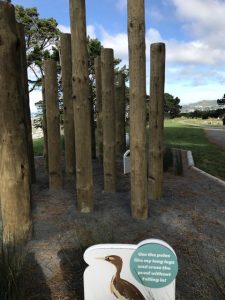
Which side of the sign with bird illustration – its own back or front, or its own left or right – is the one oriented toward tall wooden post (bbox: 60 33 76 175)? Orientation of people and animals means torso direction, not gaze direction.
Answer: back

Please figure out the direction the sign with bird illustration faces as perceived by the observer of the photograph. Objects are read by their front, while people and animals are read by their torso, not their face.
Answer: facing the viewer

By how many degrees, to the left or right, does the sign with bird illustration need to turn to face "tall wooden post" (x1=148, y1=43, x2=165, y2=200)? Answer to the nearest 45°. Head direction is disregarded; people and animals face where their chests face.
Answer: approximately 180°

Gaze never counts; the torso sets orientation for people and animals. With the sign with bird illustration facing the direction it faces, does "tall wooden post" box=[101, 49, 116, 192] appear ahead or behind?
behind

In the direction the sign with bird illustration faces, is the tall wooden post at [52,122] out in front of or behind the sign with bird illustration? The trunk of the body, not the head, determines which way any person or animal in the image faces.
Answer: behind

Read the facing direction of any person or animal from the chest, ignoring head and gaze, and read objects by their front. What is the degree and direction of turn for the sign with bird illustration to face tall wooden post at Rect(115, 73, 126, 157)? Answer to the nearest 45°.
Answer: approximately 180°

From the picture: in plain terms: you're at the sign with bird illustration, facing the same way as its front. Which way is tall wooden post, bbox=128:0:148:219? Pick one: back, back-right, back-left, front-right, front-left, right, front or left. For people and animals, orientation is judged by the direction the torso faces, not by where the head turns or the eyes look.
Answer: back

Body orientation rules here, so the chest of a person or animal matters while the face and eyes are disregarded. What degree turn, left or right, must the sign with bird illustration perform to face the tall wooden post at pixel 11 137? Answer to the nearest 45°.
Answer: approximately 135° to its right

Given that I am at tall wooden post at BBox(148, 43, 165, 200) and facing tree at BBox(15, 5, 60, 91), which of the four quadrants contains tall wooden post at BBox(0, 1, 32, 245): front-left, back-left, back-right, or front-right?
back-left

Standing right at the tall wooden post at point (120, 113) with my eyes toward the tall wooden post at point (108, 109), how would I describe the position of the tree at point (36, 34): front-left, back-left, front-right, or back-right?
back-right

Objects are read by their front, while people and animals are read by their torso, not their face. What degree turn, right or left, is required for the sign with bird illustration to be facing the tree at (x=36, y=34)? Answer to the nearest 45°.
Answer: approximately 180°

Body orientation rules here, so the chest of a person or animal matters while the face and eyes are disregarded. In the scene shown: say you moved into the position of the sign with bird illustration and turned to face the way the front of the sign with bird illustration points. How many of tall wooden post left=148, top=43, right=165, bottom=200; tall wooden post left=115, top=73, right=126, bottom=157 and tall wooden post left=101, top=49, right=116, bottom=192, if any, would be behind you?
3

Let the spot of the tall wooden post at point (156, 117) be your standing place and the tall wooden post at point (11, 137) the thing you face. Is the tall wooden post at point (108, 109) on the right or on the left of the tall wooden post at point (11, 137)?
right
